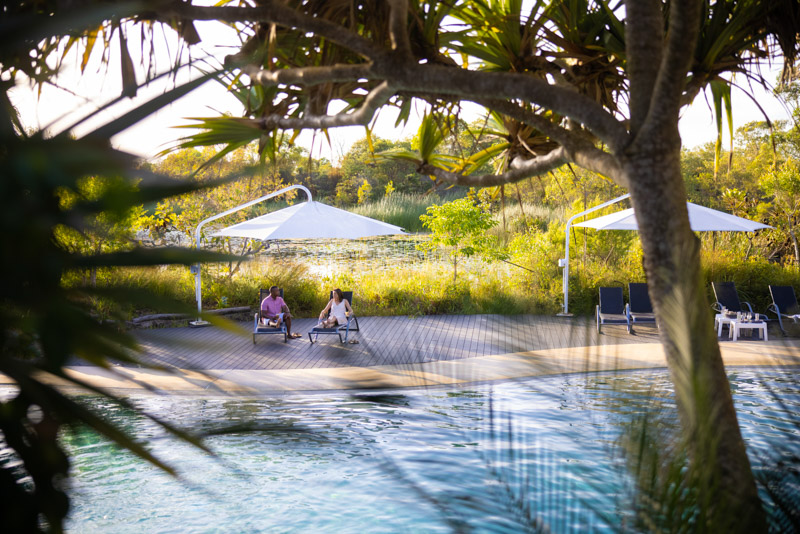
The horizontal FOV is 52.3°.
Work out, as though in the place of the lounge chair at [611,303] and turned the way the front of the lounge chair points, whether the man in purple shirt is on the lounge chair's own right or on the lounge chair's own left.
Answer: on the lounge chair's own right

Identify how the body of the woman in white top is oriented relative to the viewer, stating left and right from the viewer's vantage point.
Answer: facing the viewer and to the left of the viewer

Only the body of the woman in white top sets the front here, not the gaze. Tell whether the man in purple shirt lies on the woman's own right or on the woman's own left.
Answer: on the woman's own right

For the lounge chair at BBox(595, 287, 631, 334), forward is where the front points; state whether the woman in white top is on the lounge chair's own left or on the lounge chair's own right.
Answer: on the lounge chair's own right

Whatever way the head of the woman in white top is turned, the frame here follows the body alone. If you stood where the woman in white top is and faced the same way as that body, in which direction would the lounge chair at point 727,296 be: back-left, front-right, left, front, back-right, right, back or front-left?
back-left

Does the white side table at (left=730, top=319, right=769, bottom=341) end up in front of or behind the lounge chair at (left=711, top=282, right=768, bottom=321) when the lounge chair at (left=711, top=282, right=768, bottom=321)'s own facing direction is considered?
in front

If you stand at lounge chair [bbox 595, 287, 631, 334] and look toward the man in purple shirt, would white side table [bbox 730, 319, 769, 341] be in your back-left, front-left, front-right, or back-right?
back-left

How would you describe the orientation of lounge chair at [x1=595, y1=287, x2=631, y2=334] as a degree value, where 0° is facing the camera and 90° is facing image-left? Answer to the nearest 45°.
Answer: approximately 0°

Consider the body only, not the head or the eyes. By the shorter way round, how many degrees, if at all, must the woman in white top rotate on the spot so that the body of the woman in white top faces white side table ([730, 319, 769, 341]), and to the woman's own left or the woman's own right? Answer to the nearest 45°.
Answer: approximately 135° to the woman's own left

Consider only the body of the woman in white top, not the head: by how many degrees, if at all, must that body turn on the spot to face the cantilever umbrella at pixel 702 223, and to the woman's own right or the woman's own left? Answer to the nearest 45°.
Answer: approximately 135° to the woman's own left

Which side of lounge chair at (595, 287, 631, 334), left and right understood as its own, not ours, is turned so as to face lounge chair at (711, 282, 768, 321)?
left

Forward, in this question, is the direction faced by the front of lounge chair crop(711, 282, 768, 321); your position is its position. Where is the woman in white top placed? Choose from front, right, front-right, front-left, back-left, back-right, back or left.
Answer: right

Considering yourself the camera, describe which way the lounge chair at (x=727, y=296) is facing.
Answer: facing the viewer and to the right of the viewer
